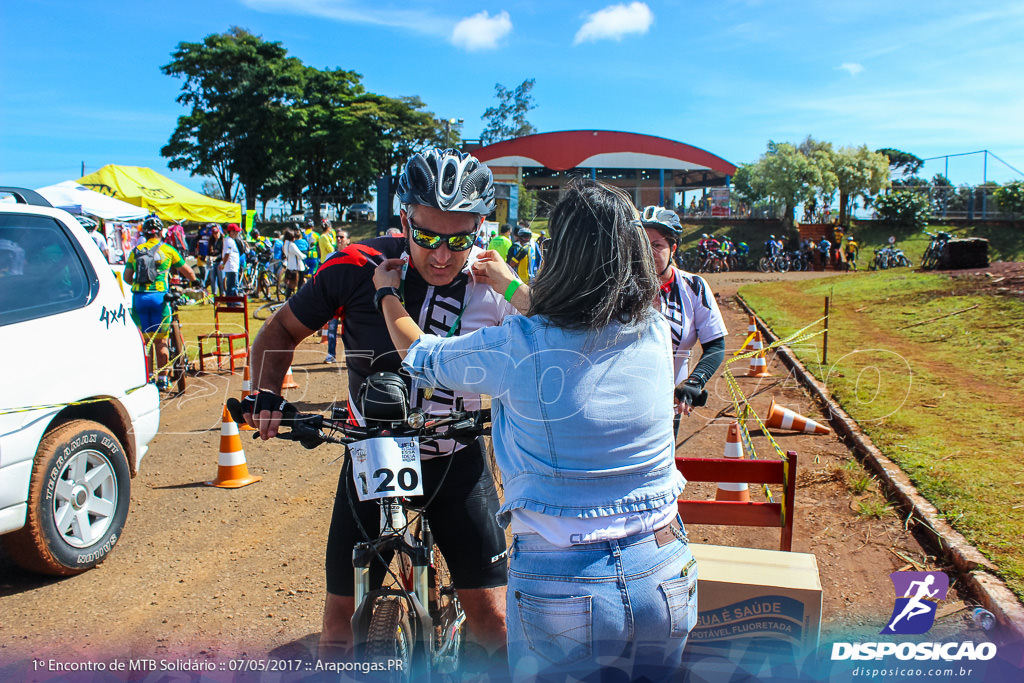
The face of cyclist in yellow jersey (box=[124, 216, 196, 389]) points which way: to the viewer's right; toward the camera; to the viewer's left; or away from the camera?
away from the camera

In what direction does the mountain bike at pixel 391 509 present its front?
toward the camera

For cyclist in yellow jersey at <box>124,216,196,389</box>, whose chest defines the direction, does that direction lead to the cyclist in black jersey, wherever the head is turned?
no

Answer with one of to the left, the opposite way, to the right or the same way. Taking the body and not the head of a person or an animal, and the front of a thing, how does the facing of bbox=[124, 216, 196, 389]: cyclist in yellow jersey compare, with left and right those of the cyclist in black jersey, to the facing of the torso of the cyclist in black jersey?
the opposite way

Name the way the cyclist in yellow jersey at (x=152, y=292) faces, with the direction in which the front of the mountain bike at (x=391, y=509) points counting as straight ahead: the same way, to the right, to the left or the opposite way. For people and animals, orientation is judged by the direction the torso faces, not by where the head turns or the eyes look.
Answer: the opposite way

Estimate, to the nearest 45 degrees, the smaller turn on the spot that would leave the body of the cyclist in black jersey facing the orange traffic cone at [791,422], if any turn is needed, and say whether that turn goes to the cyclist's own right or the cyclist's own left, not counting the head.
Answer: approximately 135° to the cyclist's own left

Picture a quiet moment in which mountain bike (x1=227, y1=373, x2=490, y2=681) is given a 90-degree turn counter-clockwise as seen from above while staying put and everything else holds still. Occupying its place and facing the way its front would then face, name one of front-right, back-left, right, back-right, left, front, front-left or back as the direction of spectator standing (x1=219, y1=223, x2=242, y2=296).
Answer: left

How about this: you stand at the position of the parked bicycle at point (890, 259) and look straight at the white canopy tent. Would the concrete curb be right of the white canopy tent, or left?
left

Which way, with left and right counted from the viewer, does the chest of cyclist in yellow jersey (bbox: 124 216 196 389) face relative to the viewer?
facing away from the viewer

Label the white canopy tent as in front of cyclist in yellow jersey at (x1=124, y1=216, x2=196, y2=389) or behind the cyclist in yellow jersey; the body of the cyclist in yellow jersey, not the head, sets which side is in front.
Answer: in front

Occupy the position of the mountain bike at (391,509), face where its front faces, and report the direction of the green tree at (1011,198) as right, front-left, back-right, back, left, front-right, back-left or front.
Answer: back-left

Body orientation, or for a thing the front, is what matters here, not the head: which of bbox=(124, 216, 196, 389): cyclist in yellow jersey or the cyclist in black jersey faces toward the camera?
the cyclist in black jersey

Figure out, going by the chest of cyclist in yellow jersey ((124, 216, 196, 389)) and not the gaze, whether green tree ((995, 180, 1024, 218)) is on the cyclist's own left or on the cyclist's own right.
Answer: on the cyclist's own right

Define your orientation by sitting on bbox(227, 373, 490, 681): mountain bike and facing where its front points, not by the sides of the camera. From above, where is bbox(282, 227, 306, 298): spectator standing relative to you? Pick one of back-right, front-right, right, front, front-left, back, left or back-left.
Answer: back

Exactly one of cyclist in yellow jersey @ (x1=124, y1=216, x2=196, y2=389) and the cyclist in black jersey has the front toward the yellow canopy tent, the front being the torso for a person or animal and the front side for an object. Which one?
the cyclist in yellow jersey
